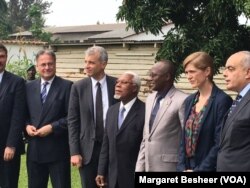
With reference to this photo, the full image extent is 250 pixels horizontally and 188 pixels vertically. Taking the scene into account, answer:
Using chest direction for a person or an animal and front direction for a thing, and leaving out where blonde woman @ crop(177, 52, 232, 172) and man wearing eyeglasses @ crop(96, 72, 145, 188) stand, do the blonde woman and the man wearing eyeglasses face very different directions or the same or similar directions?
same or similar directions

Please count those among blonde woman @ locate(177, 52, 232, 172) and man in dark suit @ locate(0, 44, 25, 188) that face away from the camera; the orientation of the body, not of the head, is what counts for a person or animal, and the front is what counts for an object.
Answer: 0

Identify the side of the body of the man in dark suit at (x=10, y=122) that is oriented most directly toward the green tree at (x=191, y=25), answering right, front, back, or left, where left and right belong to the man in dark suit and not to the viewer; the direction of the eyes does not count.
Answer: left

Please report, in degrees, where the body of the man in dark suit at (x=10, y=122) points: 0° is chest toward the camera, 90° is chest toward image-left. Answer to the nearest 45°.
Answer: approximately 0°

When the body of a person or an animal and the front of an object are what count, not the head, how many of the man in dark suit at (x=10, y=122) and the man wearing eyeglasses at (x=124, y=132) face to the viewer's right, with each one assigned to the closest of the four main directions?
0

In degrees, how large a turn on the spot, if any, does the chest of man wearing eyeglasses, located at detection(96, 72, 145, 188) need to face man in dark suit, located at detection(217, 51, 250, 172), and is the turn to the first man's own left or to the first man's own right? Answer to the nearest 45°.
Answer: approximately 90° to the first man's own left

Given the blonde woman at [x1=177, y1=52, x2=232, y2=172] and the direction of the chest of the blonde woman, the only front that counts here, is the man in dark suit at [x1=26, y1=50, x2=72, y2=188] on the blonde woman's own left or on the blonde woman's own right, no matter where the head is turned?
on the blonde woman's own right

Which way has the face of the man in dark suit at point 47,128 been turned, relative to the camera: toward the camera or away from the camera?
toward the camera

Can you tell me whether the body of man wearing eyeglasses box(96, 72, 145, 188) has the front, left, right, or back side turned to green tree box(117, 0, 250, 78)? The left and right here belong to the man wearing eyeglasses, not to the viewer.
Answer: back

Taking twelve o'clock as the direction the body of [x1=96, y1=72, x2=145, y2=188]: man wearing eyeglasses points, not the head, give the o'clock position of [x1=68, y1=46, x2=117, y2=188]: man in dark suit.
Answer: The man in dark suit is roughly at 3 o'clock from the man wearing eyeglasses.

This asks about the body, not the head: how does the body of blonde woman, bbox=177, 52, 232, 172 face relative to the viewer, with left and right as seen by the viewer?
facing the viewer and to the left of the viewer

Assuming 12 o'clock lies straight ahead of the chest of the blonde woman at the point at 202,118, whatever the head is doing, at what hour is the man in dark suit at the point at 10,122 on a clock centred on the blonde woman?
The man in dark suit is roughly at 2 o'clock from the blonde woman.

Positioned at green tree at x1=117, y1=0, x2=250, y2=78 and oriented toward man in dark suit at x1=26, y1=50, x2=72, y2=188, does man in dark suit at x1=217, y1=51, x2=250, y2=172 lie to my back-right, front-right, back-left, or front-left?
front-left

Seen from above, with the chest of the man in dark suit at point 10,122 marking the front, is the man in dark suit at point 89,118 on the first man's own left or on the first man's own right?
on the first man's own left

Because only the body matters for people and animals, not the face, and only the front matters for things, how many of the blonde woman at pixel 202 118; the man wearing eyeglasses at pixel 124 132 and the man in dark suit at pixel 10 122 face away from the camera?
0

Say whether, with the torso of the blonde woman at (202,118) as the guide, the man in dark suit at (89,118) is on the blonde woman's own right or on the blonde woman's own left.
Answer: on the blonde woman's own right

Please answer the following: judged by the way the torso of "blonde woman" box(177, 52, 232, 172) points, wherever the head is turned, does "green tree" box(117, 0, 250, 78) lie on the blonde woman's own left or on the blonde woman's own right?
on the blonde woman's own right
